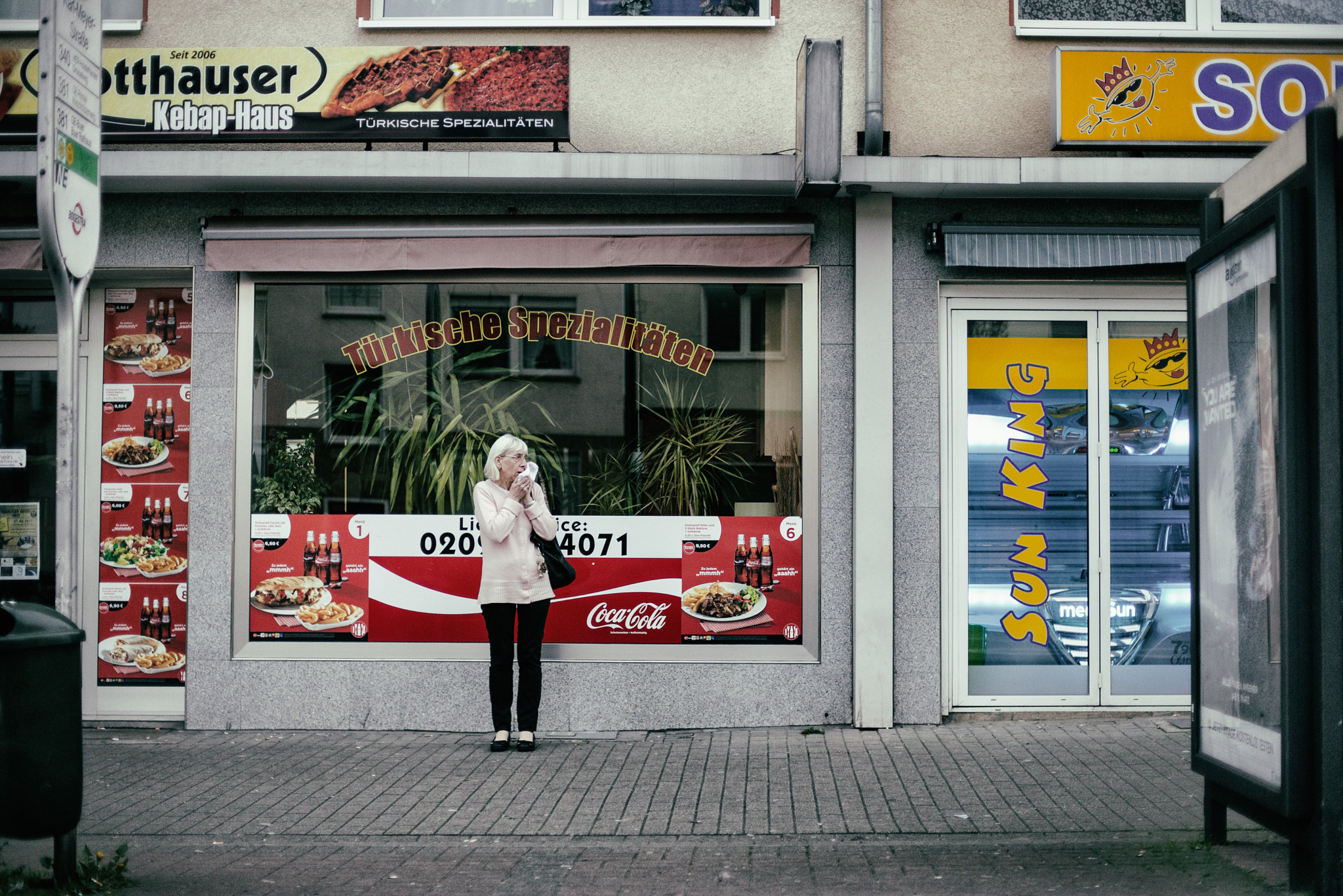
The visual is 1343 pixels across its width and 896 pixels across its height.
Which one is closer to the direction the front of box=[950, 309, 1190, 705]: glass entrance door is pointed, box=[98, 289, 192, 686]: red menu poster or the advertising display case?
the advertising display case

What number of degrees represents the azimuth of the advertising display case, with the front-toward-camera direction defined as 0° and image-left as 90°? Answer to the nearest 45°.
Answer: approximately 90°

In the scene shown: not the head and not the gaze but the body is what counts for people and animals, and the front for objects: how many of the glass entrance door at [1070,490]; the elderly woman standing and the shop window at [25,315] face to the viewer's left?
0

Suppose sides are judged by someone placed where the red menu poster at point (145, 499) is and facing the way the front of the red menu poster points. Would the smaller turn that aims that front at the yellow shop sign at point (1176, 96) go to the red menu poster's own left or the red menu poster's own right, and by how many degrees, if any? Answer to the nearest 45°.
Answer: approximately 45° to the red menu poster's own left

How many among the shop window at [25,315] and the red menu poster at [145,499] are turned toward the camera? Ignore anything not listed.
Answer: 2

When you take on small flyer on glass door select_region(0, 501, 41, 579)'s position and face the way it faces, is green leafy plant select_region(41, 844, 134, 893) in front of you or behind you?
in front

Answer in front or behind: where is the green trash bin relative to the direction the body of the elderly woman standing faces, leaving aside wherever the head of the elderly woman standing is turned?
in front

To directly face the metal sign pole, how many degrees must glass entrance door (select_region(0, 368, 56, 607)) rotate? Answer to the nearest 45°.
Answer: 0° — it already faces it

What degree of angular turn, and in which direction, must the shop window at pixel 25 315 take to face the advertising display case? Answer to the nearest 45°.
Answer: approximately 45° to its left

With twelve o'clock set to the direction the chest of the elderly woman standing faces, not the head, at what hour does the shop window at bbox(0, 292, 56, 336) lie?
The shop window is roughly at 4 o'clock from the elderly woman standing.

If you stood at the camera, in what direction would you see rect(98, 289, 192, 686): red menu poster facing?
facing the viewer

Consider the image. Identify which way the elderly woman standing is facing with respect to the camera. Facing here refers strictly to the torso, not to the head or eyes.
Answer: toward the camera

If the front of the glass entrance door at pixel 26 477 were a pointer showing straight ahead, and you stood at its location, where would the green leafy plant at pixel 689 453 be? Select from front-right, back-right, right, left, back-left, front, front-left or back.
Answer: front-left
